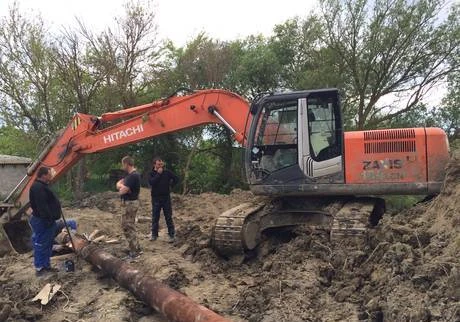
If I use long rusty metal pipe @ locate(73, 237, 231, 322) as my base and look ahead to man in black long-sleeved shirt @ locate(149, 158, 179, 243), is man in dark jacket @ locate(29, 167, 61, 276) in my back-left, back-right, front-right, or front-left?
front-left

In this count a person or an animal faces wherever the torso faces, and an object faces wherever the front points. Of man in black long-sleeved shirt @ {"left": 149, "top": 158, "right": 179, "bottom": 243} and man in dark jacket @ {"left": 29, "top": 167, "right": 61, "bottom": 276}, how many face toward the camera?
1

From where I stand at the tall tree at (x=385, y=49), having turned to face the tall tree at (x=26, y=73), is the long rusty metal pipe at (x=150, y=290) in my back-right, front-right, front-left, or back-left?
front-left

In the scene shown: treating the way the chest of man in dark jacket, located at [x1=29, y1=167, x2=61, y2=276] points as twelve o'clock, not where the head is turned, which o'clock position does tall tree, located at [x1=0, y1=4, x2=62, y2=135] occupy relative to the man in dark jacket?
The tall tree is roughly at 9 o'clock from the man in dark jacket.

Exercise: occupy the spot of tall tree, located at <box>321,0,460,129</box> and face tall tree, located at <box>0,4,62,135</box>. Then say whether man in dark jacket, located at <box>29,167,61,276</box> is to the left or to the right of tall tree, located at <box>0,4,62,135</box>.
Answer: left

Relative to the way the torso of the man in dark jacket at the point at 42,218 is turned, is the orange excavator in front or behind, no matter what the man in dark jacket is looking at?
in front

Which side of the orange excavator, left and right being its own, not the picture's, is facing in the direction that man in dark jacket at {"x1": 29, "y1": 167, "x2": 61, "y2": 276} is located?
front

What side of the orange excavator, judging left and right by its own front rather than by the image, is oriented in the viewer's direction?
left

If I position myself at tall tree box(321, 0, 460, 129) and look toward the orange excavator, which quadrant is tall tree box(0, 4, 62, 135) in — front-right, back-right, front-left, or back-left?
front-right

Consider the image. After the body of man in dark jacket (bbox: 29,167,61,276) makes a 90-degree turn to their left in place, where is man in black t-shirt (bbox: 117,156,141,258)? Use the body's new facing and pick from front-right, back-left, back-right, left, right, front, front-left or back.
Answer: right

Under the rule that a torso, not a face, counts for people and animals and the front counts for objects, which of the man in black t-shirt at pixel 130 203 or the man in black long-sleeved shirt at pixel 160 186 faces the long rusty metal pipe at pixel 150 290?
the man in black long-sleeved shirt at pixel 160 186

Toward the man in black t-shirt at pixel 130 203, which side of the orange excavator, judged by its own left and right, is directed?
front

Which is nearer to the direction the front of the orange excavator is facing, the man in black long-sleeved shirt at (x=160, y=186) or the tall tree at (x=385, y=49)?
the man in black long-sleeved shirt

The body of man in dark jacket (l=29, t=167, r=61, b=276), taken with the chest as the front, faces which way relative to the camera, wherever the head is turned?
to the viewer's right

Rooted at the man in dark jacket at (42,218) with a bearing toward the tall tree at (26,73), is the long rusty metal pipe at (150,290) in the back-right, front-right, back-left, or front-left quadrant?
back-right

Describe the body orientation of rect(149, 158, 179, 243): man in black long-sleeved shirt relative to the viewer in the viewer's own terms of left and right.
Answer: facing the viewer

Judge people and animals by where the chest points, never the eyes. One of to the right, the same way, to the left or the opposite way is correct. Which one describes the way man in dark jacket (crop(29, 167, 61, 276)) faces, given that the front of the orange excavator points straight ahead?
the opposite way

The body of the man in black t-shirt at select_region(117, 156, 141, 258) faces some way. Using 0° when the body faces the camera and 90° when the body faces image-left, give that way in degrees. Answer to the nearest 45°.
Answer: approximately 90°
